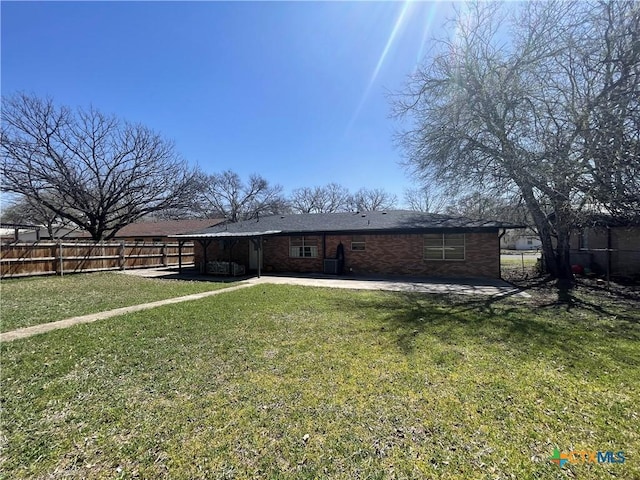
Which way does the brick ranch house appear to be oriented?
away from the camera

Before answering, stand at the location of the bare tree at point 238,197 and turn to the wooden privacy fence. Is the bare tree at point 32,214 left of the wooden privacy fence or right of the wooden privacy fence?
right

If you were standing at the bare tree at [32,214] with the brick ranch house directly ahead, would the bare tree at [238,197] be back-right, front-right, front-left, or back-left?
front-left

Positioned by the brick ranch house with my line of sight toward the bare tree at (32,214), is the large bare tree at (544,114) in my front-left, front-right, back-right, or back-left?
back-left

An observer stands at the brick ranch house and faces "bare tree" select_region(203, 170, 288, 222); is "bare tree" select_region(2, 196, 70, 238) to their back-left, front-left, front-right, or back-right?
front-left

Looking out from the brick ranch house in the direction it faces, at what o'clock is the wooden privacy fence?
The wooden privacy fence is roughly at 9 o'clock from the brick ranch house.

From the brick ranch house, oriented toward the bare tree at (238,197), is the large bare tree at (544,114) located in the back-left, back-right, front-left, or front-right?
back-right

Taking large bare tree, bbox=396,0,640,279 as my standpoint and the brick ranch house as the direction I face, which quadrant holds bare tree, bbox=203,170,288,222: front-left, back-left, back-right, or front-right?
front-right

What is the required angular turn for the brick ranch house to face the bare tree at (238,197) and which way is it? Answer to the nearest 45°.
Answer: approximately 45° to its left

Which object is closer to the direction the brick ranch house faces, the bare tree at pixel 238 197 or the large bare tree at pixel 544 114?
the bare tree

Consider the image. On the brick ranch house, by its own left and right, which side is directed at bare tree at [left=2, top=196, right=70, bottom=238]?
left
